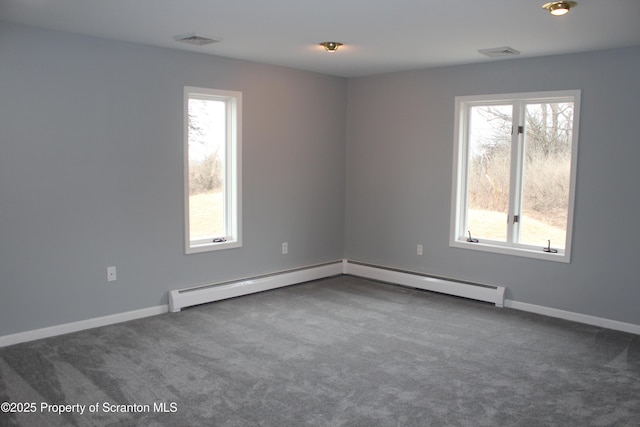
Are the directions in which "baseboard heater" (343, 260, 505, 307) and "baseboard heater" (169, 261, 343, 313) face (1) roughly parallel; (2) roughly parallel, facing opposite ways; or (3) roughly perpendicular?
roughly perpendicular

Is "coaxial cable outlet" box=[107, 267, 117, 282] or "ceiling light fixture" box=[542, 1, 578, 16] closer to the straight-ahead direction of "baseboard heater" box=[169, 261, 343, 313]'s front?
the ceiling light fixture

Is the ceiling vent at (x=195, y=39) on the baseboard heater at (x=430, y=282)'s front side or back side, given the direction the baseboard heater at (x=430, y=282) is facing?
on the front side

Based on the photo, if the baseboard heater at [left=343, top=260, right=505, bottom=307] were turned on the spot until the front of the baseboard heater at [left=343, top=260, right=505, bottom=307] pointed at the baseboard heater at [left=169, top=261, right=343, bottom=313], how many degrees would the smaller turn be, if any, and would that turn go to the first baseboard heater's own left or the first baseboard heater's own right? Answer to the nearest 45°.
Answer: approximately 45° to the first baseboard heater's own right

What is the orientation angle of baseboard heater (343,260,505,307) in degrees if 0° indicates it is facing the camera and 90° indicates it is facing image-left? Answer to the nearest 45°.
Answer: approximately 45°

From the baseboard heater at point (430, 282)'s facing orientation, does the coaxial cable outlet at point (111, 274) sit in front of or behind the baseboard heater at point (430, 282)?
in front

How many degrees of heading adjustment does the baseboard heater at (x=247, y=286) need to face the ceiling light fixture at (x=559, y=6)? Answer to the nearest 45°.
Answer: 0° — it already faces it

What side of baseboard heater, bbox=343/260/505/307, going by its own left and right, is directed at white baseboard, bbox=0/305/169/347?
front

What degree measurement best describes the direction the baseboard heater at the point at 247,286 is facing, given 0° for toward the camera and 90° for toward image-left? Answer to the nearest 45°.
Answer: approximately 315°

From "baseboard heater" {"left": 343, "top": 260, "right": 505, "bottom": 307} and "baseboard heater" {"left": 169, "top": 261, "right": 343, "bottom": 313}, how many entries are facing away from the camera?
0
